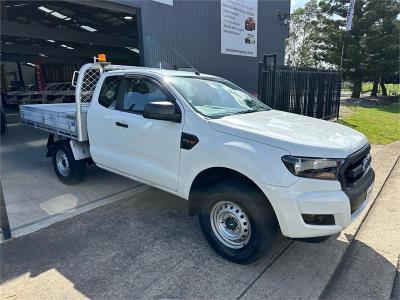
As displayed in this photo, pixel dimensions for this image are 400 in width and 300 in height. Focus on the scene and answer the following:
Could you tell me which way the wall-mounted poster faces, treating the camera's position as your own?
facing the viewer and to the right of the viewer

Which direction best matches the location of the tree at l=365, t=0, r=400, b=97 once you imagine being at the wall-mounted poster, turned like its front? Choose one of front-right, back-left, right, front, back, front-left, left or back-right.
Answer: left

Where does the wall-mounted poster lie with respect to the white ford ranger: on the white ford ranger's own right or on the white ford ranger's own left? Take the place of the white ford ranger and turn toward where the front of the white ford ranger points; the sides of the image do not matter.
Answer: on the white ford ranger's own left

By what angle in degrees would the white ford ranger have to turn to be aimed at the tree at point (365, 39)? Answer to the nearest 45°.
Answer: approximately 90° to its left

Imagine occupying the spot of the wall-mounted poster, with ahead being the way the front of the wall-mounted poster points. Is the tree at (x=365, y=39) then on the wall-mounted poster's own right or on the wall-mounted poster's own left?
on the wall-mounted poster's own left

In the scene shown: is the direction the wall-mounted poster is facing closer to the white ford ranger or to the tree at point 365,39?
the white ford ranger

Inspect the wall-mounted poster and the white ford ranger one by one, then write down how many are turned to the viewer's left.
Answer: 0

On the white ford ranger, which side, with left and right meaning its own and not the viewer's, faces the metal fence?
left

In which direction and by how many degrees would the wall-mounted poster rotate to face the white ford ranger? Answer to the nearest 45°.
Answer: approximately 45° to its right

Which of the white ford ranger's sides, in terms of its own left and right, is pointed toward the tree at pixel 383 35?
left
